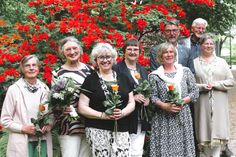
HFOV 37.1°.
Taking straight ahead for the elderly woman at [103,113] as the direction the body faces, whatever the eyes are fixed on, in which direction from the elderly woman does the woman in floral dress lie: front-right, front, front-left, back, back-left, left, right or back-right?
back-left

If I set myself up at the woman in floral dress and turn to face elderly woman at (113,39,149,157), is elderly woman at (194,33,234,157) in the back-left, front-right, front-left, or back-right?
back-right

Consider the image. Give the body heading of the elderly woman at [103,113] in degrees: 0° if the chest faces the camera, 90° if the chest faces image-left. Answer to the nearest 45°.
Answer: approximately 0°

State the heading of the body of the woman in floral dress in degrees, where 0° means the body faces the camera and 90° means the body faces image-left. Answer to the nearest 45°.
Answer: approximately 0°

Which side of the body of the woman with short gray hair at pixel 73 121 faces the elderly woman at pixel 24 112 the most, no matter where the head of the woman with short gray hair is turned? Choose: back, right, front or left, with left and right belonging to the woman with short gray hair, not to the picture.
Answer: right

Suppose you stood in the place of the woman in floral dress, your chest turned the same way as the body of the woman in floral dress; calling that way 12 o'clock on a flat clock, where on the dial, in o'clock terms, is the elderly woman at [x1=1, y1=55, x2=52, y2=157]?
The elderly woman is roughly at 2 o'clock from the woman in floral dress.
